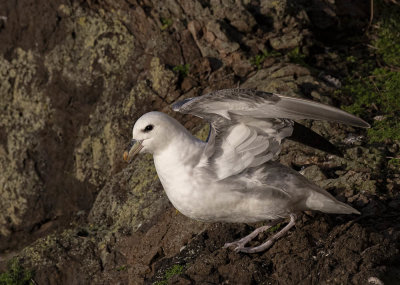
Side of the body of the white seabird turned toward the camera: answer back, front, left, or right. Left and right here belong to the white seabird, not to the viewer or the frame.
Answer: left
